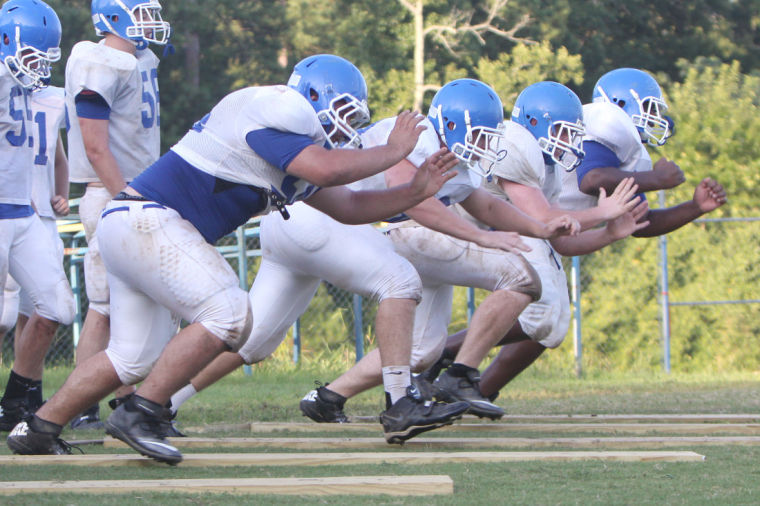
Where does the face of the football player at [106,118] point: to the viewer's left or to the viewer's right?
to the viewer's right

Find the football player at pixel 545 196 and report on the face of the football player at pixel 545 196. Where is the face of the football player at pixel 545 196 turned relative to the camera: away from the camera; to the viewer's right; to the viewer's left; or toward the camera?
to the viewer's right

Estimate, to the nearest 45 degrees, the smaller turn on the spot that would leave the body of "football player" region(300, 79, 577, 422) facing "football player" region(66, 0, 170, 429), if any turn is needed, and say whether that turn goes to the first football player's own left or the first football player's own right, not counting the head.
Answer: approximately 180°

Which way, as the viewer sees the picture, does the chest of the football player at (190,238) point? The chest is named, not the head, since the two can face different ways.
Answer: to the viewer's right

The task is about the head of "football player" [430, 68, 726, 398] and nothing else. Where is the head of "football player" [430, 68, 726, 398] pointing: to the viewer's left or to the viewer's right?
to the viewer's right

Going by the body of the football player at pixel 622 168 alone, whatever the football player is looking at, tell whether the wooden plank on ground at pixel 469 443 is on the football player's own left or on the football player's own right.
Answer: on the football player's own right

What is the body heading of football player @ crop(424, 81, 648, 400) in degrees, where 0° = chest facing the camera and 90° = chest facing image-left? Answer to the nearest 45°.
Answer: approximately 270°

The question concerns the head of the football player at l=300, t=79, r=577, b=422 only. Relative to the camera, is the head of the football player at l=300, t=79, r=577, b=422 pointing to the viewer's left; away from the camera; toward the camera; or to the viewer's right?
to the viewer's right

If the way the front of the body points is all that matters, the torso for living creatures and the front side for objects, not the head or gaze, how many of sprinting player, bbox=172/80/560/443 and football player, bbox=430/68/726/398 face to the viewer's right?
2
